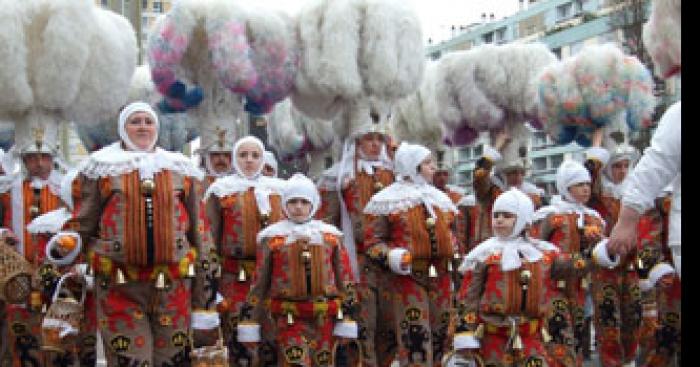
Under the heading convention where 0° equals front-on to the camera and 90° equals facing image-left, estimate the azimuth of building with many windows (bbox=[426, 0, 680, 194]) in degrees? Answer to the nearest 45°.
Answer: approximately 45°
